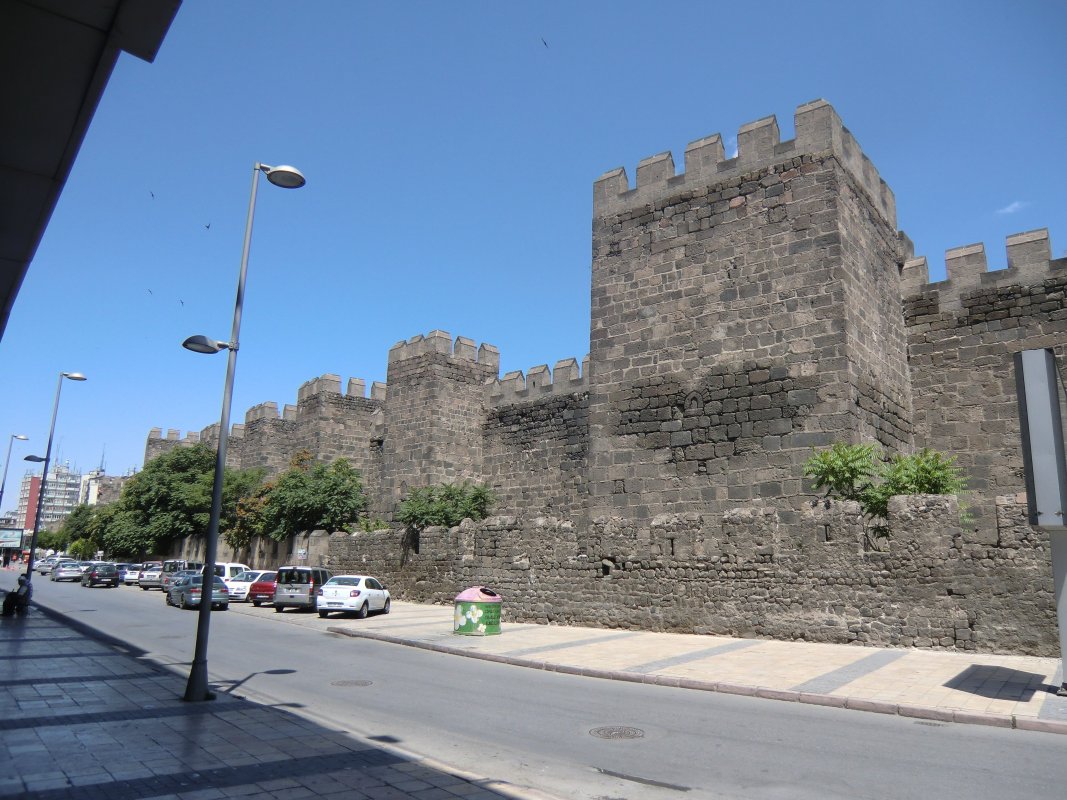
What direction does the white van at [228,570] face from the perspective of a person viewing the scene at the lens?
facing away from the viewer and to the right of the viewer

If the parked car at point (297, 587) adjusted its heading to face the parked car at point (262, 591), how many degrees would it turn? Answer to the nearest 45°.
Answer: approximately 45° to its left

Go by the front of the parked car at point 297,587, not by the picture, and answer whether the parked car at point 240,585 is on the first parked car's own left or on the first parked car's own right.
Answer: on the first parked car's own left
